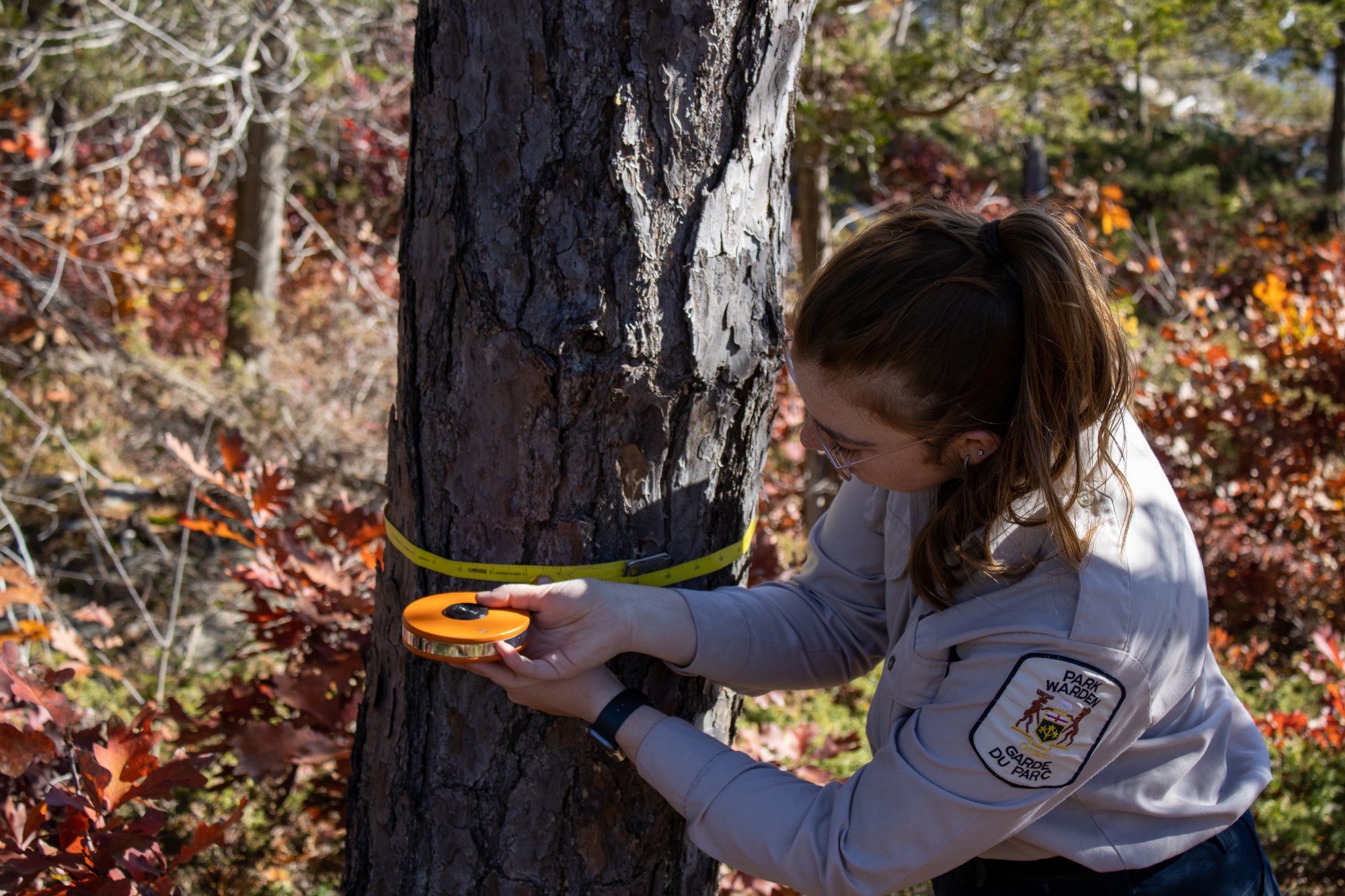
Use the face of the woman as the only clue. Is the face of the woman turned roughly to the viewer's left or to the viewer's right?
to the viewer's left

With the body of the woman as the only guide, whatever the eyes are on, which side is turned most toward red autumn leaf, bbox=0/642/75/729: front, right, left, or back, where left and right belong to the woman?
front

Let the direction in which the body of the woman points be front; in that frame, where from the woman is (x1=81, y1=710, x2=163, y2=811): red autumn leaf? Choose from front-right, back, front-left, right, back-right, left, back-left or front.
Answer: front

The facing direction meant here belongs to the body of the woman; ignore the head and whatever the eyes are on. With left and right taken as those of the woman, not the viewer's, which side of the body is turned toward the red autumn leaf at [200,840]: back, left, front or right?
front

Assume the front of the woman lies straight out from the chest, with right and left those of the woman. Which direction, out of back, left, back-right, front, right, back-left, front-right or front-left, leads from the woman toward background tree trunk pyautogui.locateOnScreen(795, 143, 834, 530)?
right

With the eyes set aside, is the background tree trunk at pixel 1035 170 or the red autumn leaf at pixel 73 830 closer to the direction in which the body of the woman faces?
the red autumn leaf

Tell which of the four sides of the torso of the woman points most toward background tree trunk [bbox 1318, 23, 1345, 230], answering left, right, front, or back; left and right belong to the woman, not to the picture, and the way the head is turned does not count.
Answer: right

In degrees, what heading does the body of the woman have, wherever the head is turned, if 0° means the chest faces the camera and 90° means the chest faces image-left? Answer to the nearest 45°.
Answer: approximately 90°
